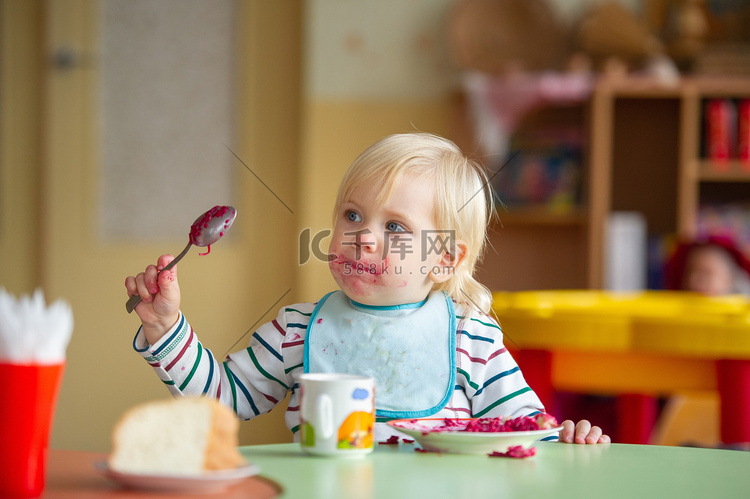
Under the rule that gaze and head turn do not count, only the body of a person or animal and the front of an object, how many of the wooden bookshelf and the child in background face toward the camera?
2

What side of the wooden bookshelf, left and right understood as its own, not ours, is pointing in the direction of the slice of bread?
front

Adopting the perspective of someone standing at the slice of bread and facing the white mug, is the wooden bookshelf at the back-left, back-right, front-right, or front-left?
front-left

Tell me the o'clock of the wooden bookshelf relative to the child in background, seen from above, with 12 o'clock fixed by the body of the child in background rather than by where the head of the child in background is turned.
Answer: The wooden bookshelf is roughly at 5 o'clock from the child in background.

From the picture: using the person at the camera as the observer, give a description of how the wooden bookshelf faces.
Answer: facing the viewer

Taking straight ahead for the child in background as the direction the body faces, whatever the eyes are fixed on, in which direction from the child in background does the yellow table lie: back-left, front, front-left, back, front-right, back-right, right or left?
front

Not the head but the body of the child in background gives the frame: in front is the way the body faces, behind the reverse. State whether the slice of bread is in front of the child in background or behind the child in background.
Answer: in front

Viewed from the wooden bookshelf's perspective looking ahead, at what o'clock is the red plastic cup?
The red plastic cup is roughly at 12 o'clock from the wooden bookshelf.

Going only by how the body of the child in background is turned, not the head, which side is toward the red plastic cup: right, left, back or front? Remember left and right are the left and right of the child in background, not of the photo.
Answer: front

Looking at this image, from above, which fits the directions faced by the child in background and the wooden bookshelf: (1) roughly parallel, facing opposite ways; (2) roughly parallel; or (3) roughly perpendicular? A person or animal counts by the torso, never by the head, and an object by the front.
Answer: roughly parallel

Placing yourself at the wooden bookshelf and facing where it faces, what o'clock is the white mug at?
The white mug is roughly at 12 o'clock from the wooden bookshelf.

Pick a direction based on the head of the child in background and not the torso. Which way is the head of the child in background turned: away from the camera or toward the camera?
toward the camera

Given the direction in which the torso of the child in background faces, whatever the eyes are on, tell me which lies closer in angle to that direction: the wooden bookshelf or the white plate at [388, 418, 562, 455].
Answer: the white plate

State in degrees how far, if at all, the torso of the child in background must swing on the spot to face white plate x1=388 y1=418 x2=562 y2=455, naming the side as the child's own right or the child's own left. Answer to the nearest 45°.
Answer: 0° — they already face it

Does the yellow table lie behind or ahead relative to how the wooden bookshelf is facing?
ahead

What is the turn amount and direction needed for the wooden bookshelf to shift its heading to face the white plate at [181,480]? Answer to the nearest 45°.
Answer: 0° — it already faces it
